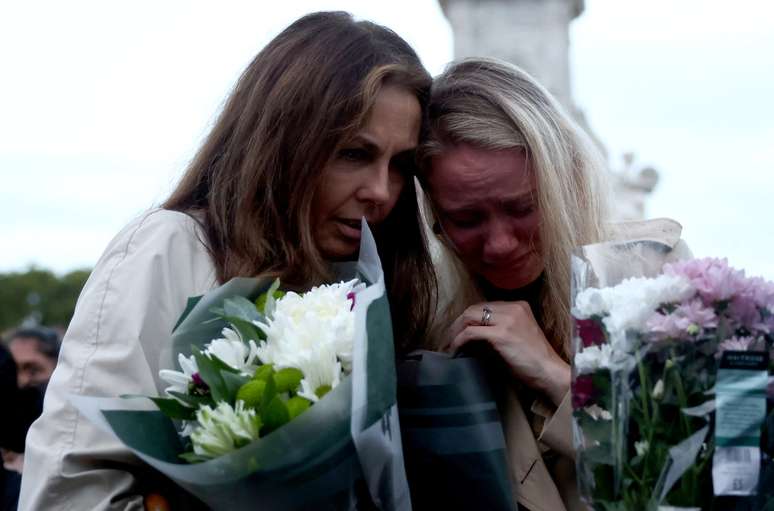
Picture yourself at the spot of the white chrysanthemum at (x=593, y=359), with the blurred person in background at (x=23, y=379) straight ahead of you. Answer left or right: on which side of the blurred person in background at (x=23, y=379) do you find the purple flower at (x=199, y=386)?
left

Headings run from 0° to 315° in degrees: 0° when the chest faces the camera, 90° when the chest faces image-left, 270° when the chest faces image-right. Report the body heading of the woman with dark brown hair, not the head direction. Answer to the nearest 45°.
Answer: approximately 315°

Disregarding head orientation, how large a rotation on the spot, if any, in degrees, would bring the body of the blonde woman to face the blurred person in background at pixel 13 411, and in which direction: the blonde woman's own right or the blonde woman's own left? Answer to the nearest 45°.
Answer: approximately 90° to the blonde woman's own right

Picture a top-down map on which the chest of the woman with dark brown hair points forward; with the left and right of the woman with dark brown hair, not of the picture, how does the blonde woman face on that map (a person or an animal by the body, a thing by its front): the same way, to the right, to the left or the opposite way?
to the right

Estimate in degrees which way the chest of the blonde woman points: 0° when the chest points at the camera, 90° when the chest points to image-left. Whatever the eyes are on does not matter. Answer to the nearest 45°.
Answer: approximately 45°

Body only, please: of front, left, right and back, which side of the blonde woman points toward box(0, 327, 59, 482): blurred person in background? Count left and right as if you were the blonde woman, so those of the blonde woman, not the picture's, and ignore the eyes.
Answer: right

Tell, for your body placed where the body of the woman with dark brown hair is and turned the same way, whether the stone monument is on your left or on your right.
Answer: on your left

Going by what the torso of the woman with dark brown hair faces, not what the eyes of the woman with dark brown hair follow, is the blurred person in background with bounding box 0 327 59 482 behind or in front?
behind

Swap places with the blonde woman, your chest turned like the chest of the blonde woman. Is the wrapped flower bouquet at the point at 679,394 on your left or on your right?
on your left

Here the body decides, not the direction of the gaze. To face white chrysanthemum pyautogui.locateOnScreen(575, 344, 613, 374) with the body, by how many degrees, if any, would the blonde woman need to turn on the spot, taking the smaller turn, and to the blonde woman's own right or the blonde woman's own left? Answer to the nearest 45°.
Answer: approximately 45° to the blonde woman's own left
